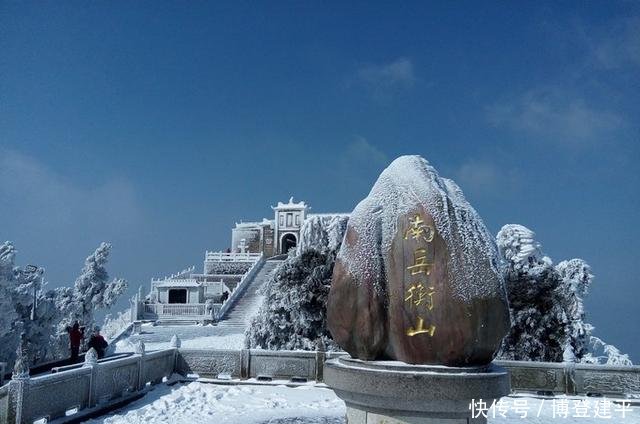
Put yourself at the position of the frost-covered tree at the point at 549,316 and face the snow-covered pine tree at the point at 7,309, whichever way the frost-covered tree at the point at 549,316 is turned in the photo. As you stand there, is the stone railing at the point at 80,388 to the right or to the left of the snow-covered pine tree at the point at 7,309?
left

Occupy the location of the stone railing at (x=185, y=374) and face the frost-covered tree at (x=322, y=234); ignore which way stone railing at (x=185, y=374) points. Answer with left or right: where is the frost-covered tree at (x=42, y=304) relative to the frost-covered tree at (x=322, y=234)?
left

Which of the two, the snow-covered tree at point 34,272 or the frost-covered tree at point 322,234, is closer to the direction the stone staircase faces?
the snow-covered tree

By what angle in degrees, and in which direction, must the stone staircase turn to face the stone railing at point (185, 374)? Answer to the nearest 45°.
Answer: approximately 45° to its left

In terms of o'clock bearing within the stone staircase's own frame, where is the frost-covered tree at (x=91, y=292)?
The frost-covered tree is roughly at 1 o'clock from the stone staircase.

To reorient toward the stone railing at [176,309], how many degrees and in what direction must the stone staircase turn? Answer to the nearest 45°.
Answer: approximately 45° to its right

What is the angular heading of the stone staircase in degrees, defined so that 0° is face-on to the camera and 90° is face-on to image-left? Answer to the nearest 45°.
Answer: approximately 45°

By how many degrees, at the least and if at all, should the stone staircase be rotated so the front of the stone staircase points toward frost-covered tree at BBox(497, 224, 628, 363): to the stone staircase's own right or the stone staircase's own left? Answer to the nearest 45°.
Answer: approximately 90° to the stone staircase's own left

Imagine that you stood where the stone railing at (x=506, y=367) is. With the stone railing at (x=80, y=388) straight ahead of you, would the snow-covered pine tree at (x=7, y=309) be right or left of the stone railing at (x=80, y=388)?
right
